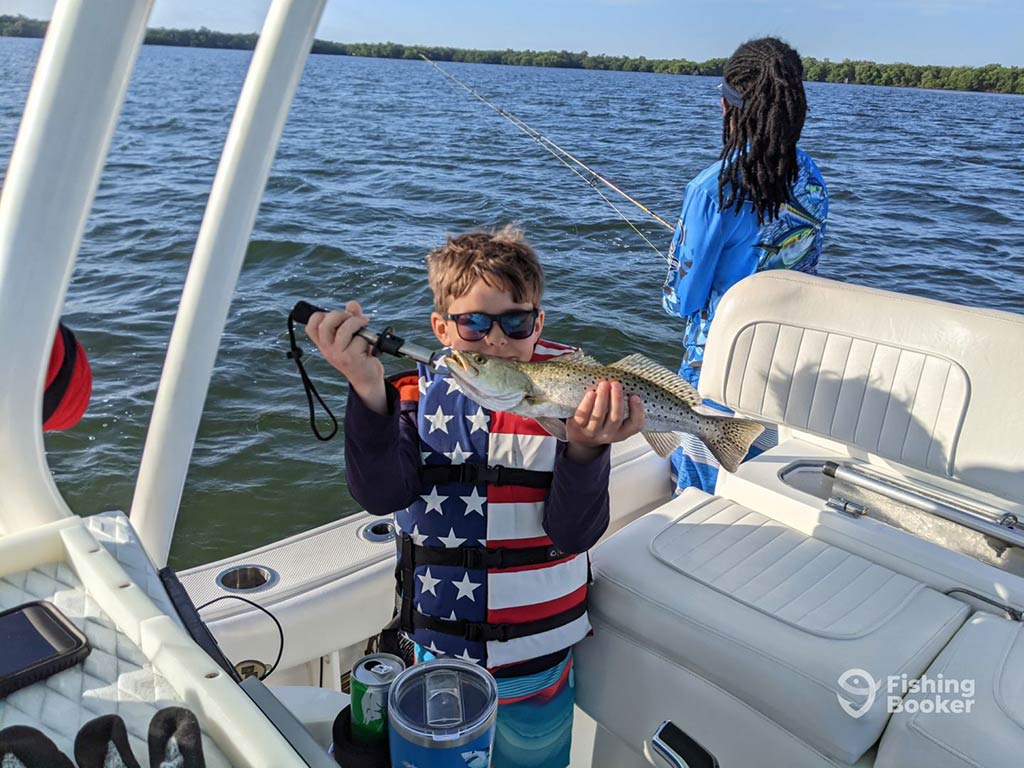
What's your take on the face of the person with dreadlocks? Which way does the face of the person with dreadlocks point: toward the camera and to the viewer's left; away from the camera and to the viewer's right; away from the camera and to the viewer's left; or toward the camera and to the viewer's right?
away from the camera and to the viewer's left

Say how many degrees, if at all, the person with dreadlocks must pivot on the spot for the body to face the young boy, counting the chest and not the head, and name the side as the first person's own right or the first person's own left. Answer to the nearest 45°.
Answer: approximately 135° to the first person's own left

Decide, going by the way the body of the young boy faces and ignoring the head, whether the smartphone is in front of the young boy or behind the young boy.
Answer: in front

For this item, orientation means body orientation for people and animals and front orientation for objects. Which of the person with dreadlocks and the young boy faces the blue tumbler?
the young boy

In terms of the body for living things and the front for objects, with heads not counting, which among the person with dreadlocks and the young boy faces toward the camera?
the young boy

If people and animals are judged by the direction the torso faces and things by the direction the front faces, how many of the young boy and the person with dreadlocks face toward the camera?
1

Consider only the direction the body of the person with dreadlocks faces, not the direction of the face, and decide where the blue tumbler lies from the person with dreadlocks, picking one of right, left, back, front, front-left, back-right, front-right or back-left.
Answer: back-left

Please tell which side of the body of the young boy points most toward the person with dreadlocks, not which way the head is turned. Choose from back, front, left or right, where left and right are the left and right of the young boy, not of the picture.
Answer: back

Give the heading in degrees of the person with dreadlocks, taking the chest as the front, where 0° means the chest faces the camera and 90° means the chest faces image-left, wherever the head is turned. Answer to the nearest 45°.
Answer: approximately 135°

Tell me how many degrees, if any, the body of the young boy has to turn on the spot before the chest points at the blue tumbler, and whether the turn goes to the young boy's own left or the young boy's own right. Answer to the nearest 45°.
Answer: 0° — they already face it

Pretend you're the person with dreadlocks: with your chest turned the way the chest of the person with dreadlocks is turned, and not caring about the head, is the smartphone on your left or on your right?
on your left

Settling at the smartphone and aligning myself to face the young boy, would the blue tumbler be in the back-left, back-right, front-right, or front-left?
front-right

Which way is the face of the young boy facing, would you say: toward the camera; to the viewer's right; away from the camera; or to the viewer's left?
toward the camera

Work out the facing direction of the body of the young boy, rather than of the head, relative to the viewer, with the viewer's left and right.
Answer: facing the viewer

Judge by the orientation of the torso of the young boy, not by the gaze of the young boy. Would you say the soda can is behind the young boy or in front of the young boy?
in front

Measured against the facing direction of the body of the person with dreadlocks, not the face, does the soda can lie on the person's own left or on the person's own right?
on the person's own left
